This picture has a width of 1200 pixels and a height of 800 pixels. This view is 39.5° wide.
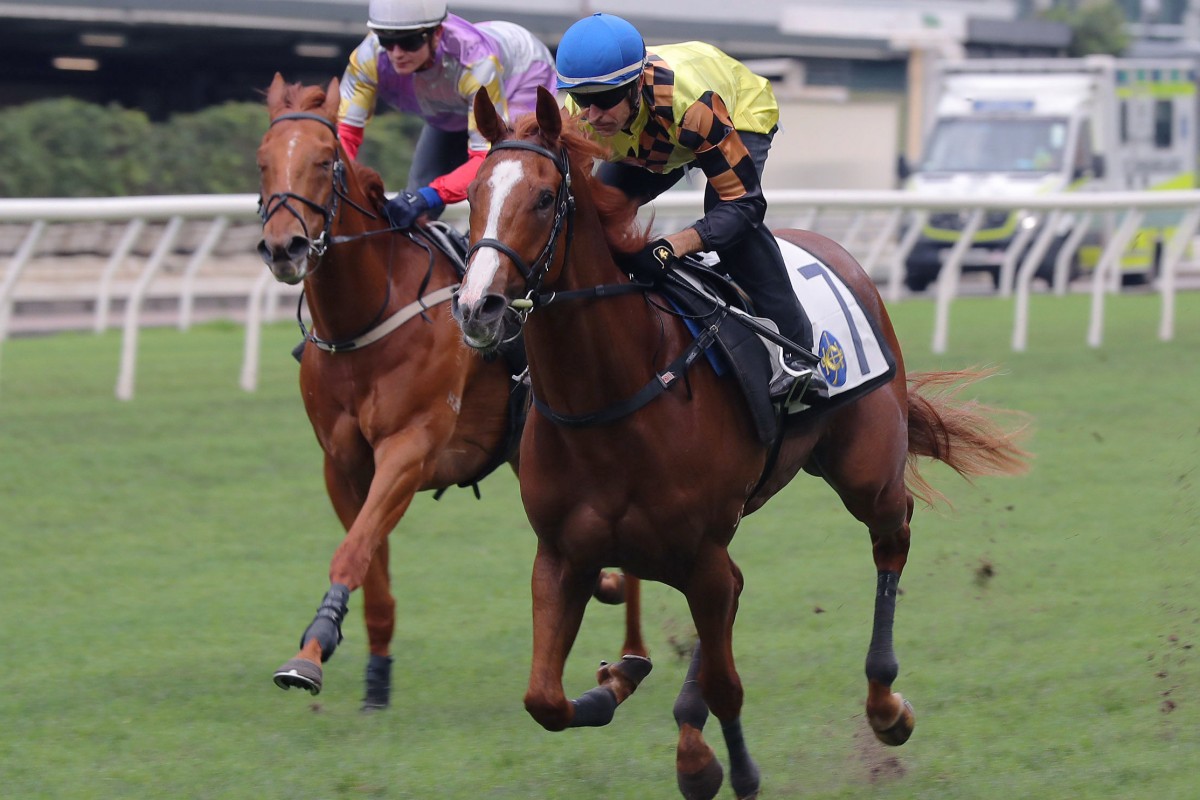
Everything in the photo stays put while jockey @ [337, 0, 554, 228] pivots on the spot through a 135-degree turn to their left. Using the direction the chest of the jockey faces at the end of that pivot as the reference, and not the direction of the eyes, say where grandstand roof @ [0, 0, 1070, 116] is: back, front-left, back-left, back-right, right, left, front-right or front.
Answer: left

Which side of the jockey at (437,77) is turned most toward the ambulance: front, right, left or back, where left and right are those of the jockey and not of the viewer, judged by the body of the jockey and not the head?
back

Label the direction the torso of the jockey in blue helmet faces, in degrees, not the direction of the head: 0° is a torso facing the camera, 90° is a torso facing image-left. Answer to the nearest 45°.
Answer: approximately 45°

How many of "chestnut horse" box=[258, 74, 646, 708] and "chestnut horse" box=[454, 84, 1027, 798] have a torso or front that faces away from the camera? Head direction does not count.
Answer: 0

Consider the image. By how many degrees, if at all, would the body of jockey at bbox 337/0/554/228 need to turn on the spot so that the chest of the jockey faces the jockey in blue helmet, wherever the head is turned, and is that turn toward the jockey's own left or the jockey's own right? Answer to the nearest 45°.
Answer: approximately 45° to the jockey's own left

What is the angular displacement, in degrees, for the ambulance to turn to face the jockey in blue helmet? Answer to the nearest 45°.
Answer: approximately 45° to its left

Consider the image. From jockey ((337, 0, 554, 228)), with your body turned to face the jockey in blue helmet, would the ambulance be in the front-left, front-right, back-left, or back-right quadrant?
back-left

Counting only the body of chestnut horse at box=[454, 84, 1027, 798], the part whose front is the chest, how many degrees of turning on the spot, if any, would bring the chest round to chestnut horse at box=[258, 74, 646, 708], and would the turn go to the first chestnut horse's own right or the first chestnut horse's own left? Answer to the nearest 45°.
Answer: approximately 90° to the first chestnut horse's own right

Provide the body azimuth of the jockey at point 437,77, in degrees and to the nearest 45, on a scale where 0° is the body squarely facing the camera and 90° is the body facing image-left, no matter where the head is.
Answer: approximately 45°

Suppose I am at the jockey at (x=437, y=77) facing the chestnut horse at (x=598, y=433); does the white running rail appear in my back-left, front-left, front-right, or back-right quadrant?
back-left

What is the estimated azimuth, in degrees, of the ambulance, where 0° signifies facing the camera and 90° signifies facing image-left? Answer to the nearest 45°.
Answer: approximately 45°

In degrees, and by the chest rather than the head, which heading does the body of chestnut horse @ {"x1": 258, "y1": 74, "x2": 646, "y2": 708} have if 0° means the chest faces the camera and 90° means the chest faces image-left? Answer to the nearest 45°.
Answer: approximately 45°

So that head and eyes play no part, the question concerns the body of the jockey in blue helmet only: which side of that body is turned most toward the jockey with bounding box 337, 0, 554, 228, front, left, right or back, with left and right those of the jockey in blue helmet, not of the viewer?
right

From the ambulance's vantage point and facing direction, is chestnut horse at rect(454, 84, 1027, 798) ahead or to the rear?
ahead
